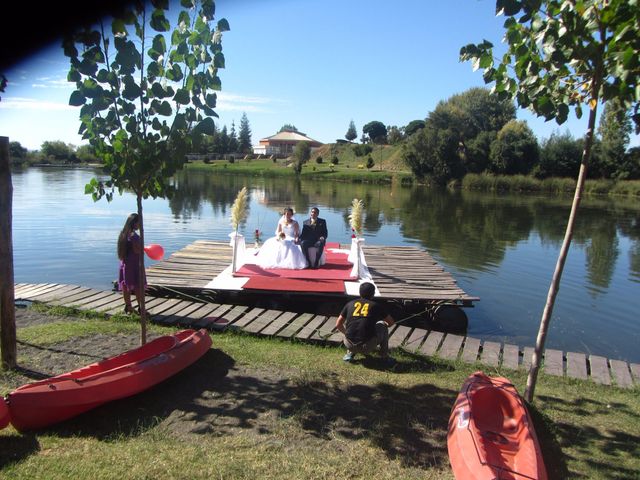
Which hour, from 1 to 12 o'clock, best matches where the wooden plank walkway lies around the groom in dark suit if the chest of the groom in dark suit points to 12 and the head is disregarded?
The wooden plank walkway is roughly at 12 o'clock from the groom in dark suit.

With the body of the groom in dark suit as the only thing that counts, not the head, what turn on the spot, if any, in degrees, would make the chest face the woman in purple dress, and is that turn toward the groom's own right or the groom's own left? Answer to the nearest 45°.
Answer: approximately 45° to the groom's own right

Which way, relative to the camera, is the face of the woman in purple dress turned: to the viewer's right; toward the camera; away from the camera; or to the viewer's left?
to the viewer's right

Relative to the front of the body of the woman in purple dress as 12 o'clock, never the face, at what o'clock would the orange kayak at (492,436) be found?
The orange kayak is roughly at 2 o'clock from the woman in purple dress.

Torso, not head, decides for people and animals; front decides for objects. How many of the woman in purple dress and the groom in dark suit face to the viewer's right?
1

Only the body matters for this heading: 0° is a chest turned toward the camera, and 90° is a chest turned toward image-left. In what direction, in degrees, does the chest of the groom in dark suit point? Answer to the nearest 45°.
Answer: approximately 0°

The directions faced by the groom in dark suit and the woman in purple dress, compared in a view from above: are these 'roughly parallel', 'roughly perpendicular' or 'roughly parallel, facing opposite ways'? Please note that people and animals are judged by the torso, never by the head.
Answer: roughly perpendicular

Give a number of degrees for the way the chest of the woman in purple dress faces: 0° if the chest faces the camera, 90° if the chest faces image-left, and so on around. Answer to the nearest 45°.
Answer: approximately 270°

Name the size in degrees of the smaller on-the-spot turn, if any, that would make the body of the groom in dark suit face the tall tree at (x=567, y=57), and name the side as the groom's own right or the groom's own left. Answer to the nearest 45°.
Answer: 0° — they already face it
